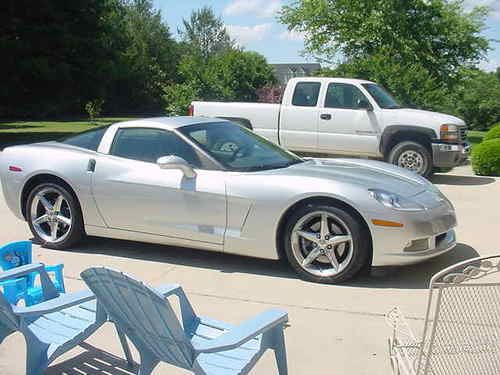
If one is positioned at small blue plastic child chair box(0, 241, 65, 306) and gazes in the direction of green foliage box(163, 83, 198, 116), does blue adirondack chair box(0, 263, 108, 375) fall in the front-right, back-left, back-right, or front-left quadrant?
back-right

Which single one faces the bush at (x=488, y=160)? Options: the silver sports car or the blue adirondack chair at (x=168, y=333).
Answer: the blue adirondack chair

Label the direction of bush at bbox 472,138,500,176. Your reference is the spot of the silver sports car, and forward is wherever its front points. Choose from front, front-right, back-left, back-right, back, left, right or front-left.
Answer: left

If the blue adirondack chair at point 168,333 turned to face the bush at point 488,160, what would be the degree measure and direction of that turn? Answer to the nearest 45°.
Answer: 0° — it already faces it

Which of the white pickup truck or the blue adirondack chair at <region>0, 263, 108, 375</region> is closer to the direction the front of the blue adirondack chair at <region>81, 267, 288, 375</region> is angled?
the white pickup truck

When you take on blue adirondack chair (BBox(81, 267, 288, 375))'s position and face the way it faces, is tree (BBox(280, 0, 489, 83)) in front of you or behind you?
in front

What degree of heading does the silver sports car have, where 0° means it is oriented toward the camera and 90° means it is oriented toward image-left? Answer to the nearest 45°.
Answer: approximately 315°

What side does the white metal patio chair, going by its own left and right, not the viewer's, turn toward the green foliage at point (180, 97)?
front

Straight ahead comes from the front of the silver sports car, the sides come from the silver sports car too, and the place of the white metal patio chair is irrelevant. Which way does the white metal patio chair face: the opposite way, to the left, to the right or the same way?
the opposite way

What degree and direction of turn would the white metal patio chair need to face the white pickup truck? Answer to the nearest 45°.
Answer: approximately 45° to its right

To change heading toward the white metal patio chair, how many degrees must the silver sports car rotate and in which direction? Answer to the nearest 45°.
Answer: approximately 45° to its right

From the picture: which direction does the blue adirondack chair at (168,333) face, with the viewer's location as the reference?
facing away from the viewer and to the right of the viewer

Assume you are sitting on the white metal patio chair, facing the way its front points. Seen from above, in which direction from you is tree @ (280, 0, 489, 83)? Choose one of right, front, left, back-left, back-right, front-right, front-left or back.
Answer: front-right

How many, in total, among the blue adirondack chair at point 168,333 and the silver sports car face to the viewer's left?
0
